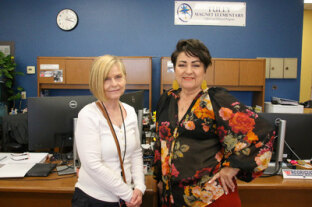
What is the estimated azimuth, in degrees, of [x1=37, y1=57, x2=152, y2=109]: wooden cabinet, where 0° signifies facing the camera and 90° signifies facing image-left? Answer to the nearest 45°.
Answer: approximately 0°

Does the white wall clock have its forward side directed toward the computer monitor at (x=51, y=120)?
yes

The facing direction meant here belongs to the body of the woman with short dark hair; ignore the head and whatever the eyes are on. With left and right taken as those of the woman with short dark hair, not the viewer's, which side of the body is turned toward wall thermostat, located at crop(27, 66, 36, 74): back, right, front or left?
right

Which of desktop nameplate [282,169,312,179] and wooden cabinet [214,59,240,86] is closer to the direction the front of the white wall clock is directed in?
the desktop nameplate

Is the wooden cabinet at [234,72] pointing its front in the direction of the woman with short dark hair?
yes

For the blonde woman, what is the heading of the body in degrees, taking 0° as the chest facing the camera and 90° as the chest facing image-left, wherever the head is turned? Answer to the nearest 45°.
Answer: approximately 315°
